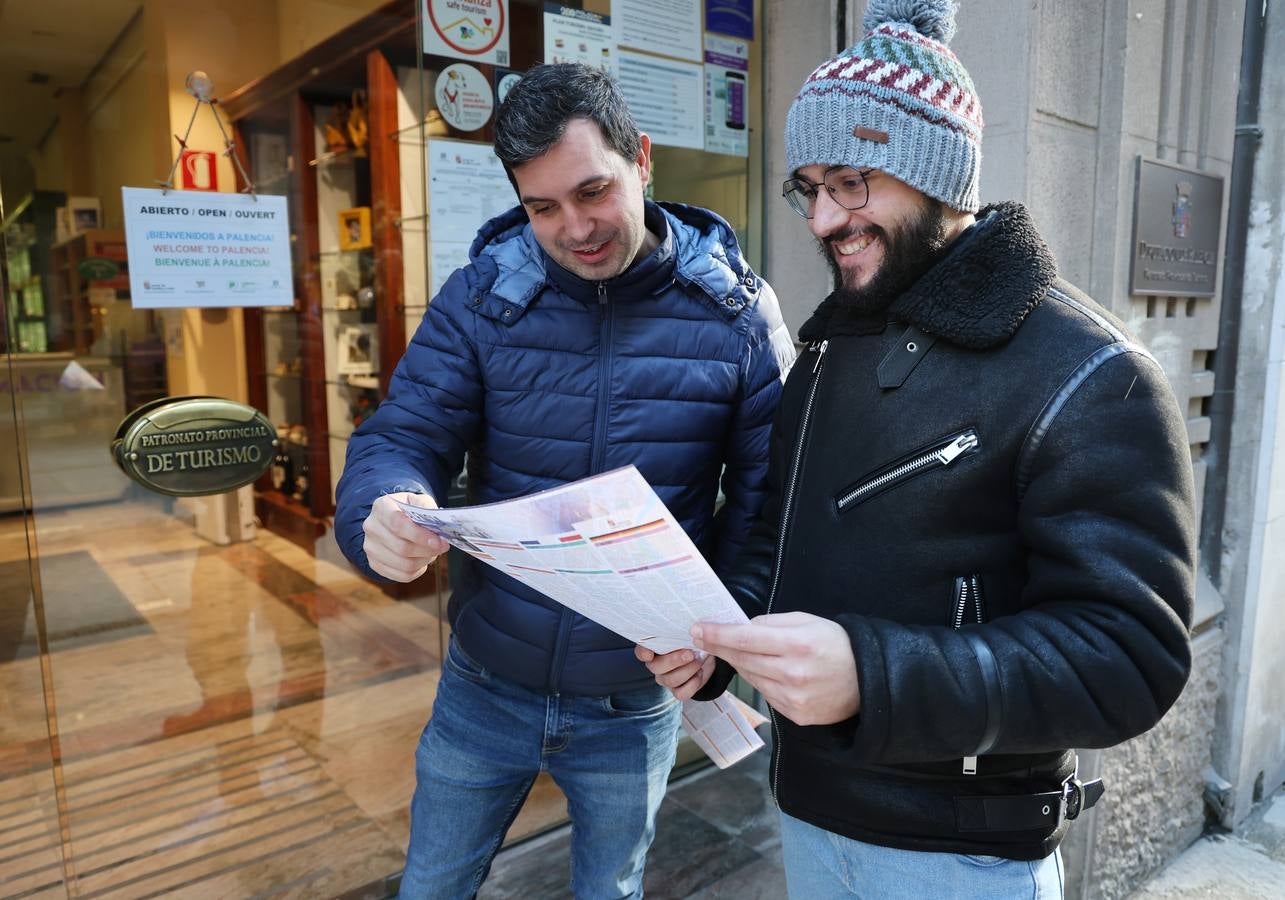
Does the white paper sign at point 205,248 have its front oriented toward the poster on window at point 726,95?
no

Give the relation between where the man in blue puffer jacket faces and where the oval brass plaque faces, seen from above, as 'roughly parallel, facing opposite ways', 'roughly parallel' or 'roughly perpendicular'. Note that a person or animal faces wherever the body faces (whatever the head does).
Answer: roughly parallel

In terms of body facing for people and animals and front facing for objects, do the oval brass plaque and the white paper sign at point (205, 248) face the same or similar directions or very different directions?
same or similar directions

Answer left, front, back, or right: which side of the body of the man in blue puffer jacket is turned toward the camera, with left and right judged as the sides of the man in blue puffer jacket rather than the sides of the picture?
front

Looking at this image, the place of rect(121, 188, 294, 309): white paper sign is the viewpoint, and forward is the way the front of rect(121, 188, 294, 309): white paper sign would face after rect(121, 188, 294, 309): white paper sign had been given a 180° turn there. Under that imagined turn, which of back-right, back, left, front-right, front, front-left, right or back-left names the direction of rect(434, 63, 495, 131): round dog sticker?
right

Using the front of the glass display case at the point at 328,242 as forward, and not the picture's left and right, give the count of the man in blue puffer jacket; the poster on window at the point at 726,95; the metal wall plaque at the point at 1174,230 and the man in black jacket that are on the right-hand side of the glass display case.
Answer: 0

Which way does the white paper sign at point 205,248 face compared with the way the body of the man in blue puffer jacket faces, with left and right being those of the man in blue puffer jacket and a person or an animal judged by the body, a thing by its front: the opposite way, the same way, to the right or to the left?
the same way

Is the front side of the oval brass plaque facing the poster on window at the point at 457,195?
no

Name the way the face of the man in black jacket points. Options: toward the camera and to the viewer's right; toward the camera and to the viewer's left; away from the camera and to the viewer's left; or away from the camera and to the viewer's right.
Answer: toward the camera and to the viewer's left

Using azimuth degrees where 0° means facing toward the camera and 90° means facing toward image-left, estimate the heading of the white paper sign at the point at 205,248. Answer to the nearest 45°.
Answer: approximately 0°

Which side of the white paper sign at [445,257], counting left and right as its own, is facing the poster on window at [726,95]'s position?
left

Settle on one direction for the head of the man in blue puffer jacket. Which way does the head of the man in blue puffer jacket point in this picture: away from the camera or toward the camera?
toward the camera

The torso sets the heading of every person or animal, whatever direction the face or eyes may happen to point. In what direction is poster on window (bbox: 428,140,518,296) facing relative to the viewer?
toward the camera

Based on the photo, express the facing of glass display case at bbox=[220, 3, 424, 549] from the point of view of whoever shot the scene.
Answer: facing the viewer and to the left of the viewer

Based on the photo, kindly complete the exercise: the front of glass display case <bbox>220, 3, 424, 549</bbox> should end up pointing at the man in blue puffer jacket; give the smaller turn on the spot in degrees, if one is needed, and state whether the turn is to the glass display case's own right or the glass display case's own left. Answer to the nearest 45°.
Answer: approximately 45° to the glass display case's own left
